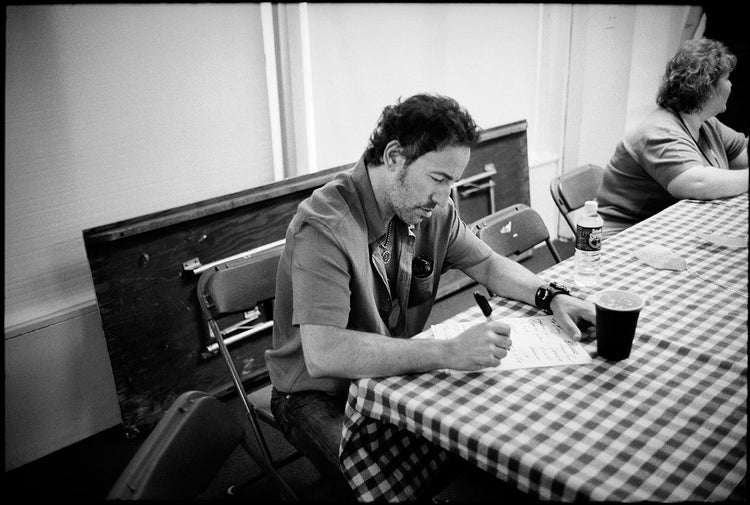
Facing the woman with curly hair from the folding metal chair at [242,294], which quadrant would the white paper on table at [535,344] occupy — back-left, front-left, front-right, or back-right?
front-right

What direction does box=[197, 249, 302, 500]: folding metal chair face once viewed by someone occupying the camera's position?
facing the viewer and to the right of the viewer

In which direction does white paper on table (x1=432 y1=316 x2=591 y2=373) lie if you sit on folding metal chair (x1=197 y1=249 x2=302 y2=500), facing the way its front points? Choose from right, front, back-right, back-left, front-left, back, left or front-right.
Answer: front

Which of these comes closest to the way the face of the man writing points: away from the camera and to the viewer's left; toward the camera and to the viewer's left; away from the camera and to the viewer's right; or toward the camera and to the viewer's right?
toward the camera and to the viewer's right

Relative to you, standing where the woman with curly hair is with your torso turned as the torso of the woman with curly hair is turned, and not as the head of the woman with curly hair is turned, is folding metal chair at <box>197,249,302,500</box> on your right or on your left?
on your right

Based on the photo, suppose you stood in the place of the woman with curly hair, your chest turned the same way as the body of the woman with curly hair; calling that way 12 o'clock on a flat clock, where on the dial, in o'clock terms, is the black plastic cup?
The black plastic cup is roughly at 3 o'clock from the woman with curly hair.

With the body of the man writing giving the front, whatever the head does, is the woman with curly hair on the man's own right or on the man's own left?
on the man's own left

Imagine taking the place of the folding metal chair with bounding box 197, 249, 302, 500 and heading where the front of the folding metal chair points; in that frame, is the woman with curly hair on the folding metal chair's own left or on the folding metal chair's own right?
on the folding metal chair's own left

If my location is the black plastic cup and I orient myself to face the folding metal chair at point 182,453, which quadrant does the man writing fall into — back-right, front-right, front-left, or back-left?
front-right

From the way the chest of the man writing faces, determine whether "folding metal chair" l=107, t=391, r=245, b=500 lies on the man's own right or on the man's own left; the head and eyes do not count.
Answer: on the man's own right

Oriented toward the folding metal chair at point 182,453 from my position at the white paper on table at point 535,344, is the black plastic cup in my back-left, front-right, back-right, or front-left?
back-left

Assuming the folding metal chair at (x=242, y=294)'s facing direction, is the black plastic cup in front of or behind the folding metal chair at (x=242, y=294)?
in front

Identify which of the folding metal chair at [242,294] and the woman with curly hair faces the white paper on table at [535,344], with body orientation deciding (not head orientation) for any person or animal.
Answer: the folding metal chair

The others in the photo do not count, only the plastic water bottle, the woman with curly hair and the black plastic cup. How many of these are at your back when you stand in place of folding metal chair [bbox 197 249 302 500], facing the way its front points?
0

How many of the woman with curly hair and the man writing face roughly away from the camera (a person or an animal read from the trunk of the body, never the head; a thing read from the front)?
0
